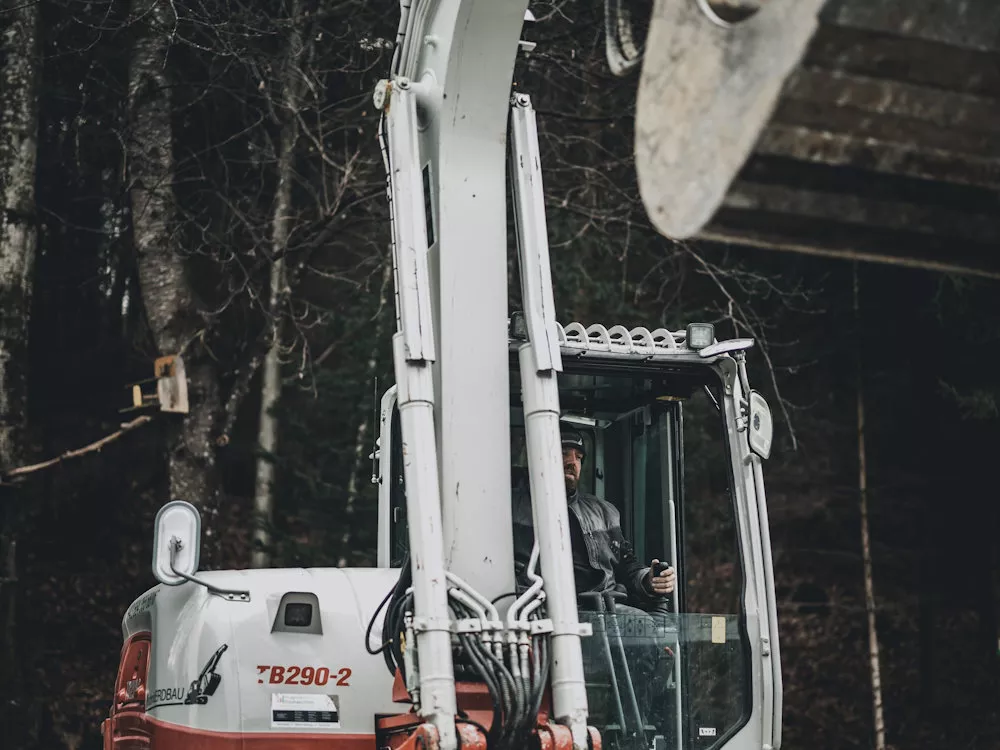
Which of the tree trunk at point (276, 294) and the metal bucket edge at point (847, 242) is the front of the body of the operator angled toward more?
the metal bucket edge

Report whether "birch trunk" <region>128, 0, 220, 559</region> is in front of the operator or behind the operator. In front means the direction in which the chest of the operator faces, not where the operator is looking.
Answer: behind

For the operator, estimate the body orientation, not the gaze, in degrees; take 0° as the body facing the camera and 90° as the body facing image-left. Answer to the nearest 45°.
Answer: approximately 0°

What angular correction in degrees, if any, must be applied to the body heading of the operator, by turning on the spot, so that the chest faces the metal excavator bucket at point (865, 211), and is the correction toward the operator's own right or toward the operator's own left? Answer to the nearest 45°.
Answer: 0° — they already face it

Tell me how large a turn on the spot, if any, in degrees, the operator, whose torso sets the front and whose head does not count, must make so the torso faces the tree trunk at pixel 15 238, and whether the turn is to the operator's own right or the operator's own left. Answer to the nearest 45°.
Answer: approximately 135° to the operator's own right

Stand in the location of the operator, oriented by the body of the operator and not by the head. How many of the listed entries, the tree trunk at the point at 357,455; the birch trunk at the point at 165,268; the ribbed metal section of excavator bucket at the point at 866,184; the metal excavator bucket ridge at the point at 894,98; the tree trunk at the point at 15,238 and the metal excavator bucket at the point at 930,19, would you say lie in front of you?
3

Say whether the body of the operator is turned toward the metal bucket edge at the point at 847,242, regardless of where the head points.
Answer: yes

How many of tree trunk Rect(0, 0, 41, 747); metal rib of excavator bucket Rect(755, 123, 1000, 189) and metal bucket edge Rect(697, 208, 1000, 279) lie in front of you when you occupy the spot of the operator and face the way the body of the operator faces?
2

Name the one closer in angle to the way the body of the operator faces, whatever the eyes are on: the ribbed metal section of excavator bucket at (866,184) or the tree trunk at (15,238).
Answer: the ribbed metal section of excavator bucket

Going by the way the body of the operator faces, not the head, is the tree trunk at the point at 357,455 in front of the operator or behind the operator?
behind

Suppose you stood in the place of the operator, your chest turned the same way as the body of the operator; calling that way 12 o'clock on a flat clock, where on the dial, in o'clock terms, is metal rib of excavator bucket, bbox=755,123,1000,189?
The metal rib of excavator bucket is roughly at 12 o'clock from the operator.

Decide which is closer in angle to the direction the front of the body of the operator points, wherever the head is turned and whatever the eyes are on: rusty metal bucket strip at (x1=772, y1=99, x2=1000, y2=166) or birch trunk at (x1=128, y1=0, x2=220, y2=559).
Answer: the rusty metal bucket strip
